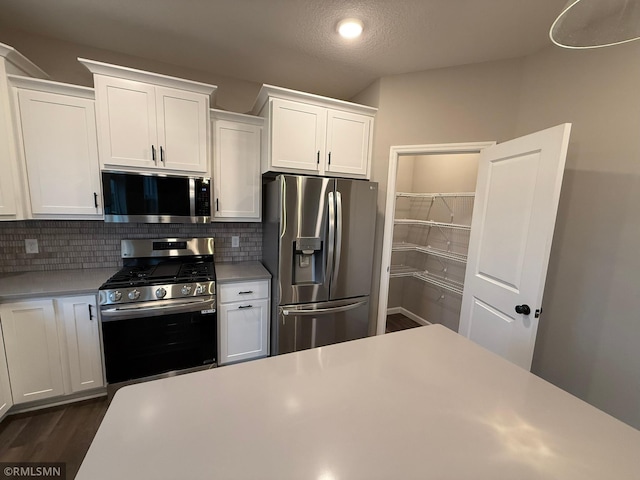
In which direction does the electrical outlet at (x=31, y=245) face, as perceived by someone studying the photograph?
facing the viewer

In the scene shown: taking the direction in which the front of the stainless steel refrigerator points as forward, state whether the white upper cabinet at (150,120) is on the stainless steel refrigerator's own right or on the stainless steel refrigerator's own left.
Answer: on the stainless steel refrigerator's own right

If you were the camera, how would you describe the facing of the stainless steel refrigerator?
facing the viewer and to the right of the viewer

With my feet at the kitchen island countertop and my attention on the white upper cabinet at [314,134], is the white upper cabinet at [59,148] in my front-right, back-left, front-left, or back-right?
front-left

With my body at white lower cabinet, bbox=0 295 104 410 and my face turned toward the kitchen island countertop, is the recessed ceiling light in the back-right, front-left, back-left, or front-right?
front-left

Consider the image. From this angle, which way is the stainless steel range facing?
toward the camera

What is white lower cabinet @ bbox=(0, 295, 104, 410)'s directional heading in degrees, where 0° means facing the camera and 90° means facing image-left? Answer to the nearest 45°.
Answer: approximately 0°

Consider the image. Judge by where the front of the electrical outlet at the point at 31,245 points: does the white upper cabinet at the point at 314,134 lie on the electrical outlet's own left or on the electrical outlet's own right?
on the electrical outlet's own left

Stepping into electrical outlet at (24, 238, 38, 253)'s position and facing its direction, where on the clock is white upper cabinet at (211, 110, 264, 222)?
The white upper cabinet is roughly at 10 o'clock from the electrical outlet.

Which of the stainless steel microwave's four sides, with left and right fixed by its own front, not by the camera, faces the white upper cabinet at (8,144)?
right
